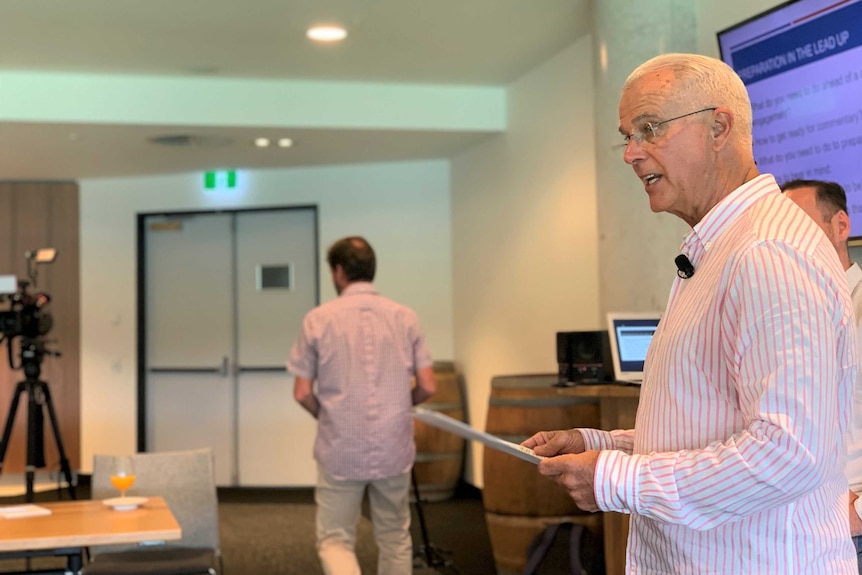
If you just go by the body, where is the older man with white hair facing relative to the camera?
to the viewer's left

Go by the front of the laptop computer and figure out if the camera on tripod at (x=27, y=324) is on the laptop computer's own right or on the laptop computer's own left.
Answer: on the laptop computer's own right

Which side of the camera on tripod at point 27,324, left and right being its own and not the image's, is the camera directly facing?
right

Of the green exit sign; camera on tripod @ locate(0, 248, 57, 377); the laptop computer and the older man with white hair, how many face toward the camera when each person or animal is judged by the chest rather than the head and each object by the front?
2

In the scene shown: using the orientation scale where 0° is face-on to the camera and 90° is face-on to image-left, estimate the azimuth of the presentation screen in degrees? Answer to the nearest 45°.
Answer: approximately 45°

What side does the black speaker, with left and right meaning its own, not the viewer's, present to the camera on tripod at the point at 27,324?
right
